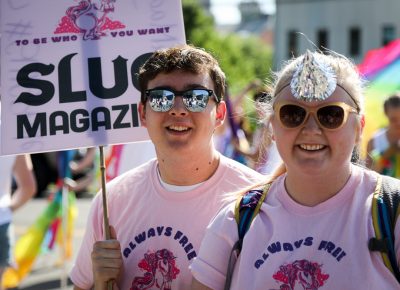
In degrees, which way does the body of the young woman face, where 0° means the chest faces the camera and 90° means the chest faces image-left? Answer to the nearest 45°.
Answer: approximately 0°

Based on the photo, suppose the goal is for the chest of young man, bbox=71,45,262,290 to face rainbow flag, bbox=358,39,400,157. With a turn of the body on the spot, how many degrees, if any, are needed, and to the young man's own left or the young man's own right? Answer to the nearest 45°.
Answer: approximately 135° to the young man's own left

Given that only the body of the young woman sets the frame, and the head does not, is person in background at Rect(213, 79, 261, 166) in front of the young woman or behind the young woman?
behind

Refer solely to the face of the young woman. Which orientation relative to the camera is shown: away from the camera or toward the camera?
toward the camera

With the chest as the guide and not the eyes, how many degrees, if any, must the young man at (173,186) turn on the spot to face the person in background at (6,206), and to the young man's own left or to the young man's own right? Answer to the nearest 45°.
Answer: approximately 135° to the young man's own right

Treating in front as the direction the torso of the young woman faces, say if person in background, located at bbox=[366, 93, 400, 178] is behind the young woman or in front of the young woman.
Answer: behind

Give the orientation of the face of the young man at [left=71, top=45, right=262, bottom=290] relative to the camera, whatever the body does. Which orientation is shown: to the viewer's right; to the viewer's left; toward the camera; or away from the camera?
toward the camera

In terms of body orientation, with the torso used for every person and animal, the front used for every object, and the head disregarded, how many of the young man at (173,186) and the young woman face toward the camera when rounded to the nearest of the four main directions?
2

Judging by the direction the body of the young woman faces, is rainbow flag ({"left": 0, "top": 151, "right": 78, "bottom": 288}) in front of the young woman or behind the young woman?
behind

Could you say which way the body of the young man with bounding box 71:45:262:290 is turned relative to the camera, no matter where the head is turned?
toward the camera

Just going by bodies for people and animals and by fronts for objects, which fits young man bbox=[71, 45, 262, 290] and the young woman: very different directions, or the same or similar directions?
same or similar directions
